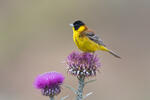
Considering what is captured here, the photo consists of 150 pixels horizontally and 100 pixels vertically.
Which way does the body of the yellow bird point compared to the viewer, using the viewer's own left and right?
facing to the left of the viewer
